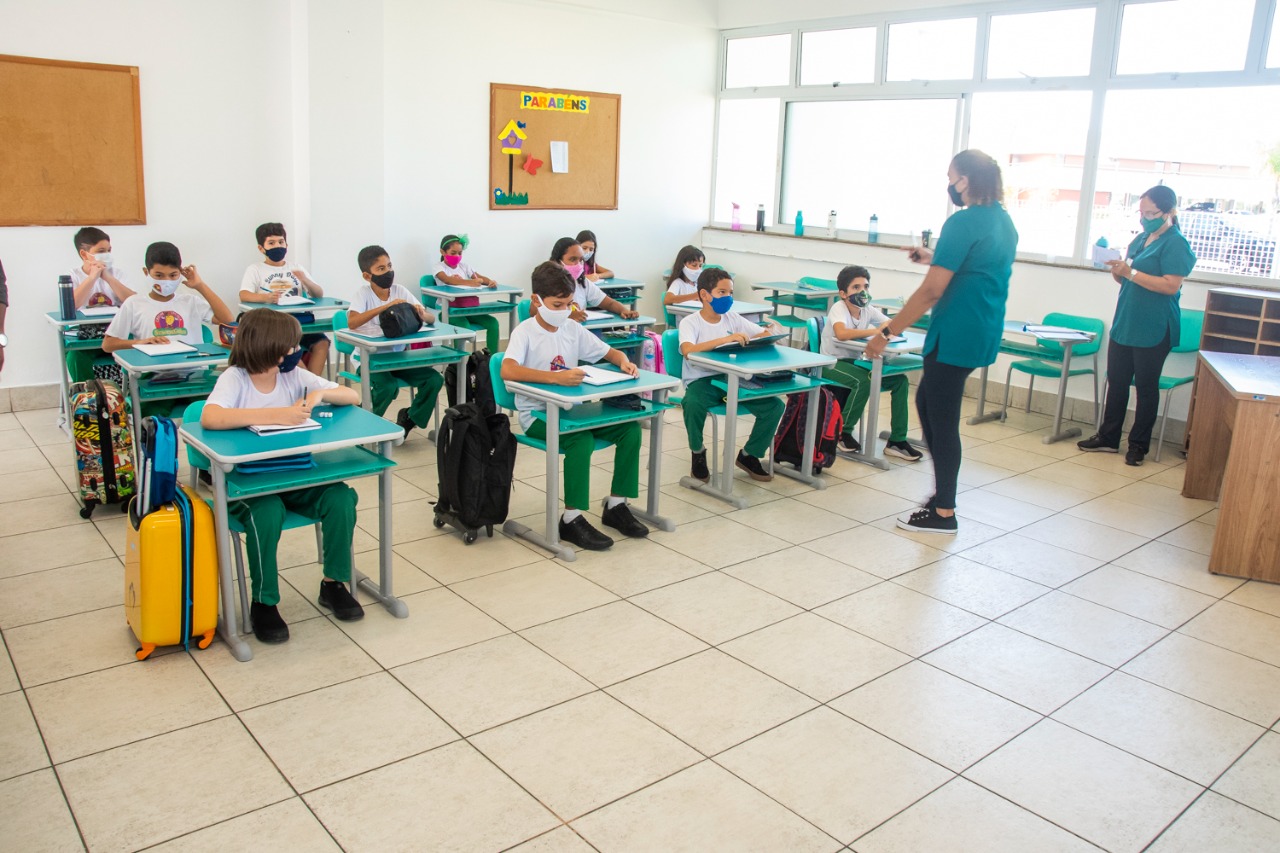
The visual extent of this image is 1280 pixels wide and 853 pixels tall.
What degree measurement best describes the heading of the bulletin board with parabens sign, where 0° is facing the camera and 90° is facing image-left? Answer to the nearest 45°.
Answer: approximately 315°

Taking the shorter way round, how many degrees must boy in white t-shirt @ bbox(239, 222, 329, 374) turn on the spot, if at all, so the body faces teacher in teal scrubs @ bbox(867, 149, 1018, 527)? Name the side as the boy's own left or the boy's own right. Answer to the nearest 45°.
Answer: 0° — they already face them

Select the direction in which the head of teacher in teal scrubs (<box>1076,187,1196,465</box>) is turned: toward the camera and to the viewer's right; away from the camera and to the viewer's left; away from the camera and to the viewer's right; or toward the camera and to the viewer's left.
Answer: toward the camera and to the viewer's left

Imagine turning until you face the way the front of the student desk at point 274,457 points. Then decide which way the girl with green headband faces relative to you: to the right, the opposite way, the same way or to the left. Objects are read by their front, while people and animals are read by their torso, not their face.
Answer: the opposite way

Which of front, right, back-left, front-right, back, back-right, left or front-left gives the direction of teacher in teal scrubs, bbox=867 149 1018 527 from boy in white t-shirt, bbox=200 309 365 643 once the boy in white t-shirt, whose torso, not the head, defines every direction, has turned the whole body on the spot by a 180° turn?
back-right

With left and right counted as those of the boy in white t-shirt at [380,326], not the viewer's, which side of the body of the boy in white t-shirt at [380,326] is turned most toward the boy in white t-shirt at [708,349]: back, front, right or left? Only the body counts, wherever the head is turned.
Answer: front

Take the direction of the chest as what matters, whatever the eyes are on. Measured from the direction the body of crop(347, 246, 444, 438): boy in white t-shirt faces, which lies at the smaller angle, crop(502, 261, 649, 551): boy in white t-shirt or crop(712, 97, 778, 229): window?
the boy in white t-shirt

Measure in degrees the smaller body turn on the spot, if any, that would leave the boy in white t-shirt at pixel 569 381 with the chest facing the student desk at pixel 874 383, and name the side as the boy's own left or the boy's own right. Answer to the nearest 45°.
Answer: approximately 90° to the boy's own left

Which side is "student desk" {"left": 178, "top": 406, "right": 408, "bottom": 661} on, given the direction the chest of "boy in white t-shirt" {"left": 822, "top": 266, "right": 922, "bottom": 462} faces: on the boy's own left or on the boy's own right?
on the boy's own right

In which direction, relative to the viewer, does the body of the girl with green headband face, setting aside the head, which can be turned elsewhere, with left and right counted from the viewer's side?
facing the viewer and to the right of the viewer

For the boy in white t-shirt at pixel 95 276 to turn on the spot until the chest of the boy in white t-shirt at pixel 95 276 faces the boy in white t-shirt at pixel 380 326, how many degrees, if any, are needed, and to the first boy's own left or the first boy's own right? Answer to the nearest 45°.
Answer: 0° — they already face them

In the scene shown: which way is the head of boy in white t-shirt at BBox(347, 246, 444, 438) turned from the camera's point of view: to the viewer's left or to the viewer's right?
to the viewer's right

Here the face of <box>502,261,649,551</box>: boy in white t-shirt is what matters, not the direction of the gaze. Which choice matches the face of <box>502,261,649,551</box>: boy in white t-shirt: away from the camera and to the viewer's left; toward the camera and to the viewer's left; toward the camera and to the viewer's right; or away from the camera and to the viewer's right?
toward the camera and to the viewer's right
